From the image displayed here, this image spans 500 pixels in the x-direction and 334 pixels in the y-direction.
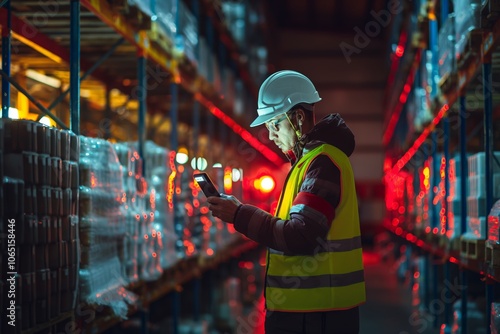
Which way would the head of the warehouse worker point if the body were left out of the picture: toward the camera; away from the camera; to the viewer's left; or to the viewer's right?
to the viewer's left

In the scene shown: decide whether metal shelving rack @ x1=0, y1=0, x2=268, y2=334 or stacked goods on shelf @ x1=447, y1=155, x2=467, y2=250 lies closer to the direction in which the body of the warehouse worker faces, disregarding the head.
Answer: the metal shelving rack

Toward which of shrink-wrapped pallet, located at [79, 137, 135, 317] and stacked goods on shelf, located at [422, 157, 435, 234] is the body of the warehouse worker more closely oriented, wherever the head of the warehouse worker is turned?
the shrink-wrapped pallet

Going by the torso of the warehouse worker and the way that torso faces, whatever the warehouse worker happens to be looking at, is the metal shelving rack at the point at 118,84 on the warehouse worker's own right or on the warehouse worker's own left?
on the warehouse worker's own right

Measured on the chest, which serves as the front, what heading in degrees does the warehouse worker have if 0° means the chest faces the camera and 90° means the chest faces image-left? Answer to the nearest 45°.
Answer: approximately 90°
